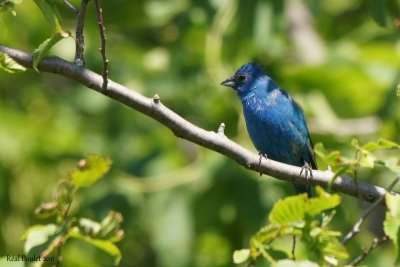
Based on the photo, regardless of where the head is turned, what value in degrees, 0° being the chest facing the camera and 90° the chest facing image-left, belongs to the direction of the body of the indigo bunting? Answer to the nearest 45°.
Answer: approximately 45°
